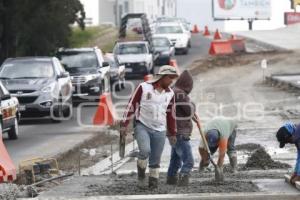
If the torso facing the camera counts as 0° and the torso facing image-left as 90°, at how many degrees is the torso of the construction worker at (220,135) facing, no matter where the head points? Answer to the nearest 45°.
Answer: approximately 45°

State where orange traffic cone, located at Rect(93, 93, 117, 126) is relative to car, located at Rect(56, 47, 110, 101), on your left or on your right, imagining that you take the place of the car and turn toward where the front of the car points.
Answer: on your left

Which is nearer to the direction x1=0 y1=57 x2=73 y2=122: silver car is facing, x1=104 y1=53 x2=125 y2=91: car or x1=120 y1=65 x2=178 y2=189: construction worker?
the construction worker

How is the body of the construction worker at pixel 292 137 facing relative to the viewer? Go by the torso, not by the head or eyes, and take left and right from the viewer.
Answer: facing to the left of the viewer

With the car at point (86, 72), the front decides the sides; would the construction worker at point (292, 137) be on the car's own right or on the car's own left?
on the car's own left
